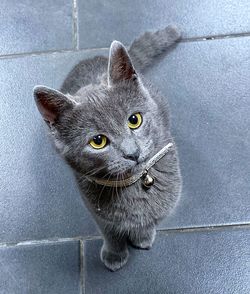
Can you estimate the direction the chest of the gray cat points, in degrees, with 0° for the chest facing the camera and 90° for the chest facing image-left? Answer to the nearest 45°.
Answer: approximately 0°
